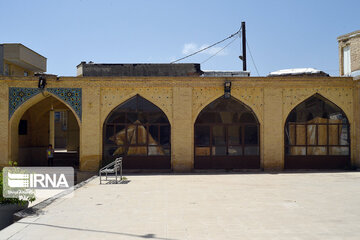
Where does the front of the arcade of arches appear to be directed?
toward the camera
